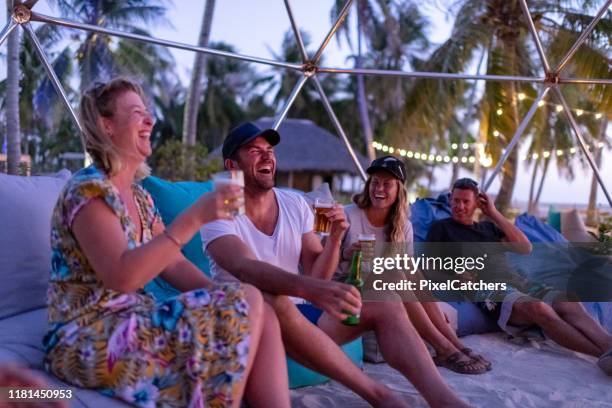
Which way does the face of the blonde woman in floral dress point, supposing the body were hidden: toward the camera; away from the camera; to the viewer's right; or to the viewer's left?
to the viewer's right

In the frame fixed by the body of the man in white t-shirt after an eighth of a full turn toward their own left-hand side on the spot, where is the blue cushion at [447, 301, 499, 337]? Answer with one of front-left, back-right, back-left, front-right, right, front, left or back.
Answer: front-left

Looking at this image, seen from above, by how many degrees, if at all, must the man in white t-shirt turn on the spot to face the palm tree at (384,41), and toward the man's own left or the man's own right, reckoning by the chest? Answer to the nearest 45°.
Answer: approximately 135° to the man's own left

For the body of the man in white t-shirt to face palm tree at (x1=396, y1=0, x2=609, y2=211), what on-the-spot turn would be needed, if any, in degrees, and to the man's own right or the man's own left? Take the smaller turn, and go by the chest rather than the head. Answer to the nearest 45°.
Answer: approximately 135° to the man's own left

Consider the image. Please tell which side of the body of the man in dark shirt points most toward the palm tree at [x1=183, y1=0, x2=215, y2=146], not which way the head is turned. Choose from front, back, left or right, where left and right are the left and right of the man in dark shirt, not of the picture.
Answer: back

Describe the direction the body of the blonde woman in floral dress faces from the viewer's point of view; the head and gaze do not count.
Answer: to the viewer's right

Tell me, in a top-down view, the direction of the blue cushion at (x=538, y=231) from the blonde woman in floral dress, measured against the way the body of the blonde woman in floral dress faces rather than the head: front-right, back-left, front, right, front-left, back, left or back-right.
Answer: front-left

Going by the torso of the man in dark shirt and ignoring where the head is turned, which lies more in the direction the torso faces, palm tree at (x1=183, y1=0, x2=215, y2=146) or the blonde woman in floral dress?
the blonde woman in floral dress

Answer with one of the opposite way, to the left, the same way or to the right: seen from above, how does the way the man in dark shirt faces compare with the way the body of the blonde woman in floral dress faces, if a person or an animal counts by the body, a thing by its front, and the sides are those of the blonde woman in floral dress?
to the right

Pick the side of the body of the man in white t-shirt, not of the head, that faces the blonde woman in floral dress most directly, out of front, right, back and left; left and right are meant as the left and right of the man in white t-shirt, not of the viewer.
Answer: right

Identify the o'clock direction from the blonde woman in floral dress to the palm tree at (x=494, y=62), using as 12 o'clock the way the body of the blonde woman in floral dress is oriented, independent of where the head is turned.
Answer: The palm tree is roughly at 10 o'clock from the blonde woman in floral dress.

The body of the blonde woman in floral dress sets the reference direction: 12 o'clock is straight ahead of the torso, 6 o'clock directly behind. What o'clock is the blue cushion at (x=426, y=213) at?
The blue cushion is roughly at 10 o'clock from the blonde woman in floral dress.
